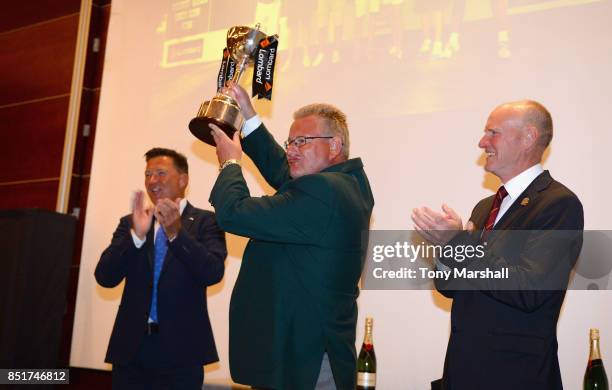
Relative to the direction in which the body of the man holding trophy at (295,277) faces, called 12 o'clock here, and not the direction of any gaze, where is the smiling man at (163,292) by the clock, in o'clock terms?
The smiling man is roughly at 2 o'clock from the man holding trophy.

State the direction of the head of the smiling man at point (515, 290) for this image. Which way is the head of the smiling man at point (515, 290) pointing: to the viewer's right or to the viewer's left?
to the viewer's left
